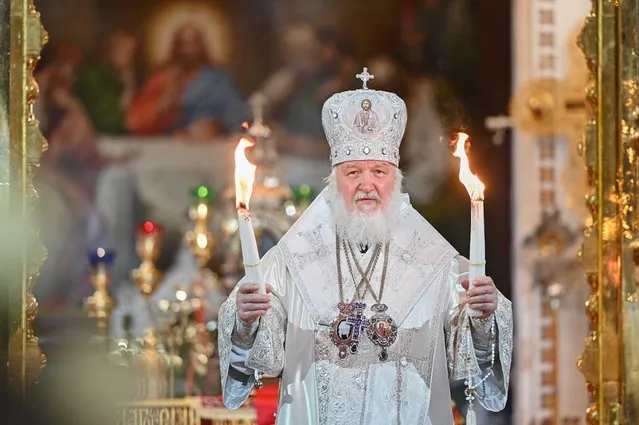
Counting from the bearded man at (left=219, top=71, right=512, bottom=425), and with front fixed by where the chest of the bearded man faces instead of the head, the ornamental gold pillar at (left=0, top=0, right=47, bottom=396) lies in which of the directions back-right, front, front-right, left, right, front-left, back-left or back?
right

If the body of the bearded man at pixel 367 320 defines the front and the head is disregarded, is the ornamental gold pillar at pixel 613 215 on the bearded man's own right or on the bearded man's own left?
on the bearded man's own left

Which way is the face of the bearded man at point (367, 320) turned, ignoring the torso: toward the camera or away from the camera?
toward the camera

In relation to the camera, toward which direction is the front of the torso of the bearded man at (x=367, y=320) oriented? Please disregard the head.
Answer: toward the camera
